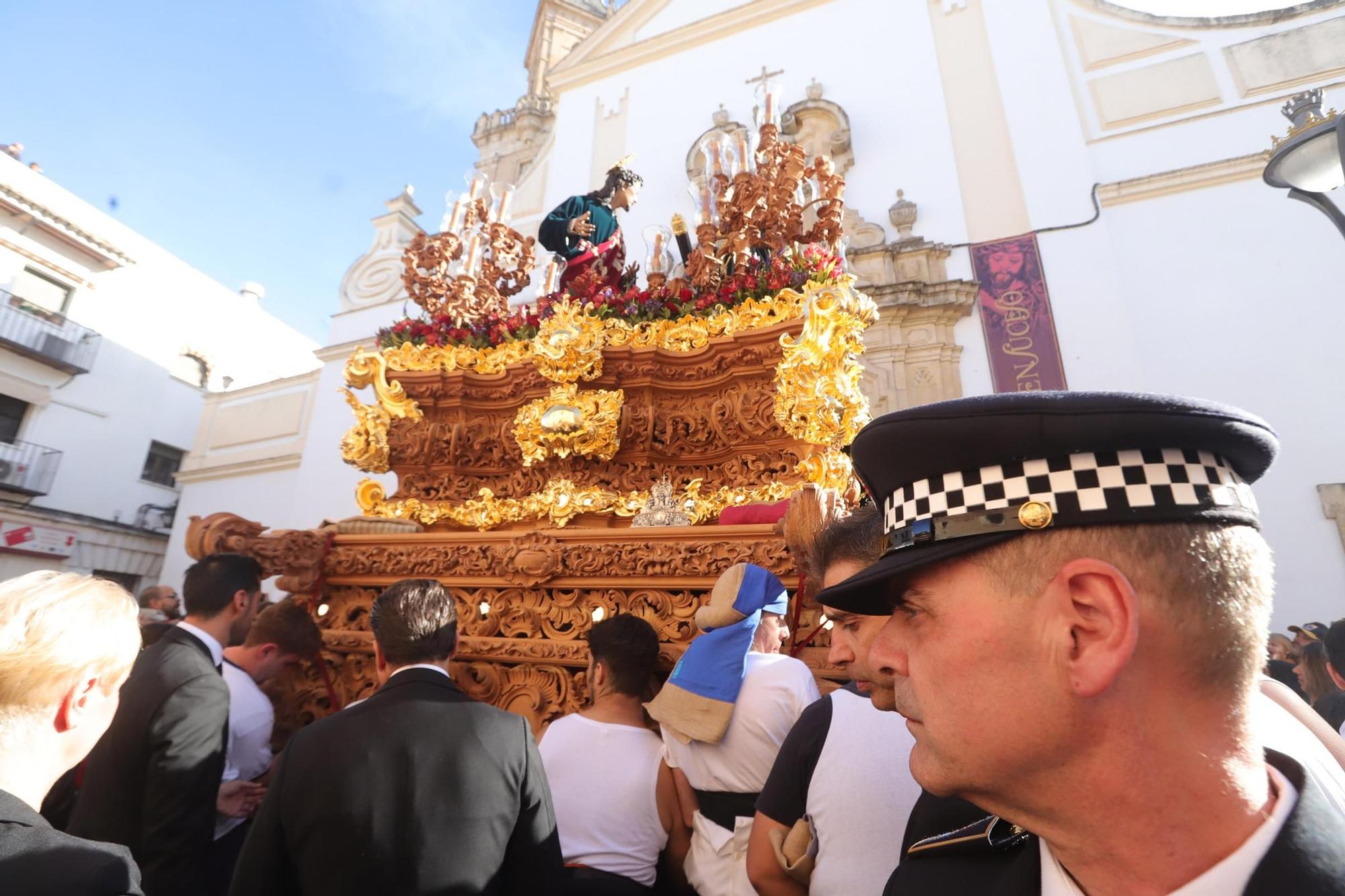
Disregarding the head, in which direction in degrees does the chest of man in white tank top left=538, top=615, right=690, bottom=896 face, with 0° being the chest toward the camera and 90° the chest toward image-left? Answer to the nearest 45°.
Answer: approximately 180°

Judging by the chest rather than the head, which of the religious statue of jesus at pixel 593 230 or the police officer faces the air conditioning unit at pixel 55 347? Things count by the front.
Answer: the police officer

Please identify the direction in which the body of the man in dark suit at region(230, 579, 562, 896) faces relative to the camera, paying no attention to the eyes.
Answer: away from the camera

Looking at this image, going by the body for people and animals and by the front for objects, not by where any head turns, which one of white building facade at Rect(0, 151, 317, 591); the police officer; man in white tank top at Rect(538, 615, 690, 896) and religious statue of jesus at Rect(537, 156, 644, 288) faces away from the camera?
the man in white tank top

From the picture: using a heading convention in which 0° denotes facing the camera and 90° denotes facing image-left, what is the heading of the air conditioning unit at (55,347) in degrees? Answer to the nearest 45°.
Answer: approximately 315°

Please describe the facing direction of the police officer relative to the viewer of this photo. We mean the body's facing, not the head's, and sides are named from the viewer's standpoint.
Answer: facing to the left of the viewer

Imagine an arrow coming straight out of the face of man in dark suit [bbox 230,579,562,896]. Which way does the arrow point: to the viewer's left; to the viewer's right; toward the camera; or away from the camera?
away from the camera

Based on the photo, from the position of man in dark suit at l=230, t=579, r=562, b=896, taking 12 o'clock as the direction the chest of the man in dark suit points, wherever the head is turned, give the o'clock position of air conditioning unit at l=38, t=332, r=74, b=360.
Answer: The air conditioning unit is roughly at 11 o'clock from the man in dark suit.

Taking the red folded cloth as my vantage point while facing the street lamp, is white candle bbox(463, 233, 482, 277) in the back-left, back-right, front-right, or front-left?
back-left
